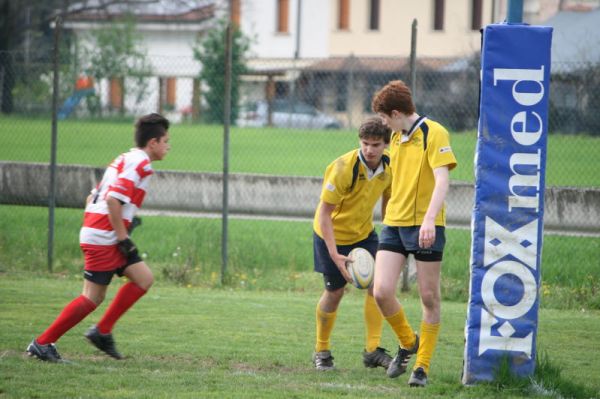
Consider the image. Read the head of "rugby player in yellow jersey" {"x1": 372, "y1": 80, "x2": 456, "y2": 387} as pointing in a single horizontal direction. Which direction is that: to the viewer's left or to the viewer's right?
to the viewer's left

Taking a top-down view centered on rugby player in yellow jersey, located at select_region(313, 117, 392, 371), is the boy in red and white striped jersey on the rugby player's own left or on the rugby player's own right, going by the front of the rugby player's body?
on the rugby player's own right

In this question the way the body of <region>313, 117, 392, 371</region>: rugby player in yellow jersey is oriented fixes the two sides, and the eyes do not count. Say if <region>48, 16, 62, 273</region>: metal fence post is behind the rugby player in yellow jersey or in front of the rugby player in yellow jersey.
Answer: behind

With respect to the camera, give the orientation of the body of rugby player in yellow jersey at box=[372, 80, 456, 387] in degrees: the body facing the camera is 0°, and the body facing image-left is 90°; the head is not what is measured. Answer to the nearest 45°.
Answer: approximately 45°

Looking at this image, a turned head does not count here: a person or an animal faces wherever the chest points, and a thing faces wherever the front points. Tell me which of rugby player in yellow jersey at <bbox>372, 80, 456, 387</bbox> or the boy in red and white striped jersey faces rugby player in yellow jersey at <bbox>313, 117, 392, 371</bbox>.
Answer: the boy in red and white striped jersey

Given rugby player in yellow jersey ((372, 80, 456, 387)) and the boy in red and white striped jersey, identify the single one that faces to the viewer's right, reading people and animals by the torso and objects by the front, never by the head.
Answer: the boy in red and white striped jersey

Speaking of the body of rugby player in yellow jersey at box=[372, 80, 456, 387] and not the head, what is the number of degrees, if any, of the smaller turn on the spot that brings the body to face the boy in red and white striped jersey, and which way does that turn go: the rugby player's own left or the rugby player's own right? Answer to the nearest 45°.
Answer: approximately 45° to the rugby player's own right

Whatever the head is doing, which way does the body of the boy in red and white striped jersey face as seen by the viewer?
to the viewer's right

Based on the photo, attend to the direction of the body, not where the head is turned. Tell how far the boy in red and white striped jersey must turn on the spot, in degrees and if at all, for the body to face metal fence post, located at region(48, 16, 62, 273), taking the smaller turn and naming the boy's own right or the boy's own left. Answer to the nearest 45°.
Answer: approximately 90° to the boy's own left
